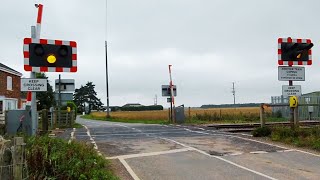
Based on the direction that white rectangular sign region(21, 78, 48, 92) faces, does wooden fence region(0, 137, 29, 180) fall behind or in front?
in front

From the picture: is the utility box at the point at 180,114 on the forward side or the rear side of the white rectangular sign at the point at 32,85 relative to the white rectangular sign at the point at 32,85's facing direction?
on the rear side

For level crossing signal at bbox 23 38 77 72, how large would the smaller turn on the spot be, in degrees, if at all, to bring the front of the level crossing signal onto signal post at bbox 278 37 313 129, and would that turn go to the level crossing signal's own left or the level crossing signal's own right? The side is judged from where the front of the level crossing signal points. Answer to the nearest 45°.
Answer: approximately 90° to the level crossing signal's own left

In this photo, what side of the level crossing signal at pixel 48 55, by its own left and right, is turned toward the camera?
front

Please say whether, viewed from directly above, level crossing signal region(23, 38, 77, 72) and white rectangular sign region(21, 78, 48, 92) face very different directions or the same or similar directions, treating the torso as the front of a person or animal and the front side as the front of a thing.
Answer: same or similar directions

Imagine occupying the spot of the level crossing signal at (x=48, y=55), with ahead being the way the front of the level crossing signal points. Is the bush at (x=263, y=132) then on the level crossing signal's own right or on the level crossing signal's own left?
on the level crossing signal's own left

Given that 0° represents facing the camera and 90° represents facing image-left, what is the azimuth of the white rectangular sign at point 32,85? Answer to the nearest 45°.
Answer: approximately 0°

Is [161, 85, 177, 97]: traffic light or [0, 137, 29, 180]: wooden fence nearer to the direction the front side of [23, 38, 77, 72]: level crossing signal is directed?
the wooden fence
